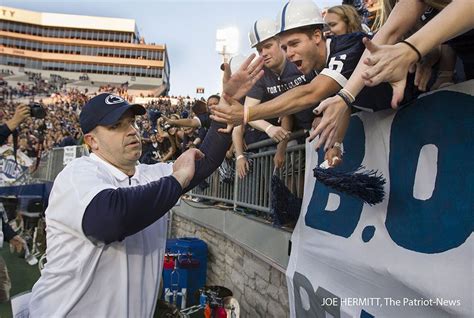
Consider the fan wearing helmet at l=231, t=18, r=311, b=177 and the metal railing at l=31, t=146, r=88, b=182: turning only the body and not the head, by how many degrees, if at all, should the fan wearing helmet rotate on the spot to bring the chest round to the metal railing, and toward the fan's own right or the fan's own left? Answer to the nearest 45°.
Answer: approximately 90° to the fan's own right

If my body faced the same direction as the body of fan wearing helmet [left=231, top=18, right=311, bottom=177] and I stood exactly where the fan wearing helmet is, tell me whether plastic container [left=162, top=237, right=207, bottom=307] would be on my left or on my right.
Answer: on my right

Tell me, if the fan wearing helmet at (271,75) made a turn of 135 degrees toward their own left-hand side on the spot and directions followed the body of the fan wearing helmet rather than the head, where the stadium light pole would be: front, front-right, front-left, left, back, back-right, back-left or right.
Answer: left

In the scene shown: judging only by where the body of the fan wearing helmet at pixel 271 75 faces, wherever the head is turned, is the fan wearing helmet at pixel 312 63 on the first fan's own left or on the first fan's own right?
on the first fan's own left
